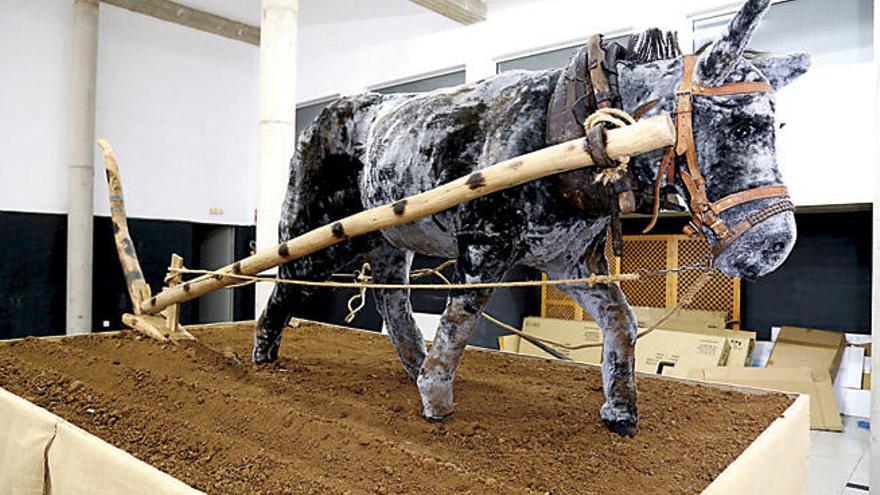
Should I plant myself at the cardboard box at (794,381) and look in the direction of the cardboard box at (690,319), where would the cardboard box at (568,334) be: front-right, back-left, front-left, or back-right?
front-left

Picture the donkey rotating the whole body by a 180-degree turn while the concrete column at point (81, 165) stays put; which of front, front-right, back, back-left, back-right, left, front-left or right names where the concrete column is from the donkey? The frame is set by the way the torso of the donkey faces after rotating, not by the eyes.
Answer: front

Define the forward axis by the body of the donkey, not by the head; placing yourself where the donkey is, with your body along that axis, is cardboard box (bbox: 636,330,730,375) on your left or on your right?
on your left

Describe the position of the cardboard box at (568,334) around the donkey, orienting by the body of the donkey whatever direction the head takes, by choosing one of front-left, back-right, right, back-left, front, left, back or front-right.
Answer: back-left

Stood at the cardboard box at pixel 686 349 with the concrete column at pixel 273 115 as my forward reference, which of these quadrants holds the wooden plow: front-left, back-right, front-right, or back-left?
front-left

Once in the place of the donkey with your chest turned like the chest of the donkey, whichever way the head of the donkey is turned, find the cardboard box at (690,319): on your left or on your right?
on your left

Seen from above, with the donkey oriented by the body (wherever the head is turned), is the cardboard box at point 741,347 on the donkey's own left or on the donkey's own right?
on the donkey's own left

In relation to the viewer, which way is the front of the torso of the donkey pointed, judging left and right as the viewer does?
facing the viewer and to the right of the viewer
